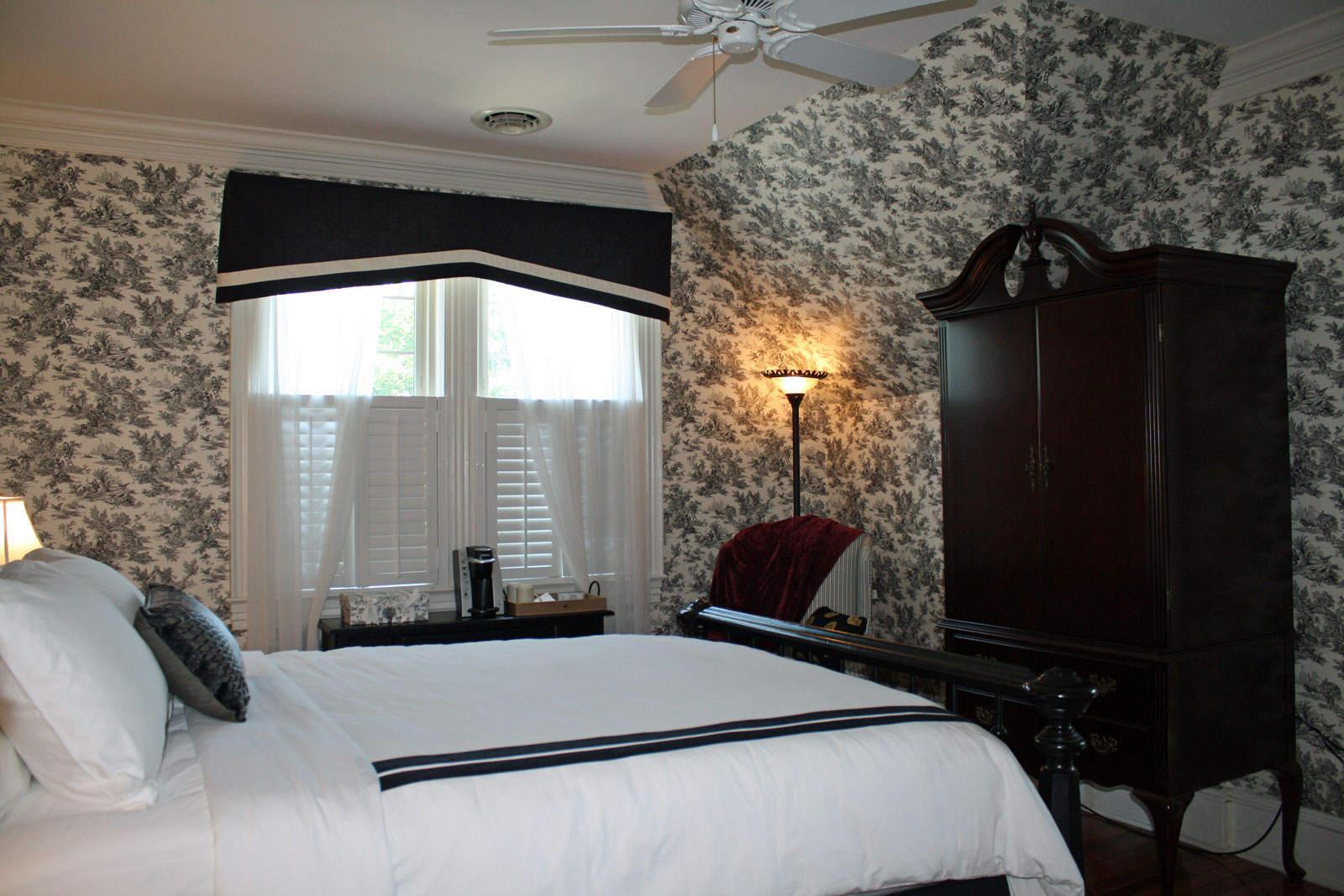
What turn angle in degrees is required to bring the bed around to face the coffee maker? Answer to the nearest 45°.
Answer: approximately 90° to its left

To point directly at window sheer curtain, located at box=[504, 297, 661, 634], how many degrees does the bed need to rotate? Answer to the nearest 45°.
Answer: approximately 90° to its left

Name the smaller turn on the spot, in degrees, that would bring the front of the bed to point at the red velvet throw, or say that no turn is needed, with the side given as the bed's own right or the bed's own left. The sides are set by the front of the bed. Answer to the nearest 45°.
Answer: approximately 45° to the bed's own left

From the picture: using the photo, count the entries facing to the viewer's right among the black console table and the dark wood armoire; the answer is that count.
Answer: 0

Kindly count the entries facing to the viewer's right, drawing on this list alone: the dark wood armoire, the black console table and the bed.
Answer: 1

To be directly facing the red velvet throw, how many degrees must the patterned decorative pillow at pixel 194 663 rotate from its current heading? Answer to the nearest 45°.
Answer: approximately 45° to its left

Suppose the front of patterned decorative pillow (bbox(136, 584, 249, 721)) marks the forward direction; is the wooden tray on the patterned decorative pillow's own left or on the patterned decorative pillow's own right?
on the patterned decorative pillow's own left

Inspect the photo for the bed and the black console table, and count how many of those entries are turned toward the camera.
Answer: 1

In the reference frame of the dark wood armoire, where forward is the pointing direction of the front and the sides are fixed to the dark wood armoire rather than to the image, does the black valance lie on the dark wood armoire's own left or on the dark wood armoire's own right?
on the dark wood armoire's own right

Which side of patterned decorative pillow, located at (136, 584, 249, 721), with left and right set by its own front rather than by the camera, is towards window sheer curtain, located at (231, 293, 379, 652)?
left

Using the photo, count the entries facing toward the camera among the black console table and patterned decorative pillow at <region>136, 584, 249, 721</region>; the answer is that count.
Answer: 1

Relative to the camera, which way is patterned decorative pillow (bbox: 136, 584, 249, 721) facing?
to the viewer's right

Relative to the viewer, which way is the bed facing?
to the viewer's right
